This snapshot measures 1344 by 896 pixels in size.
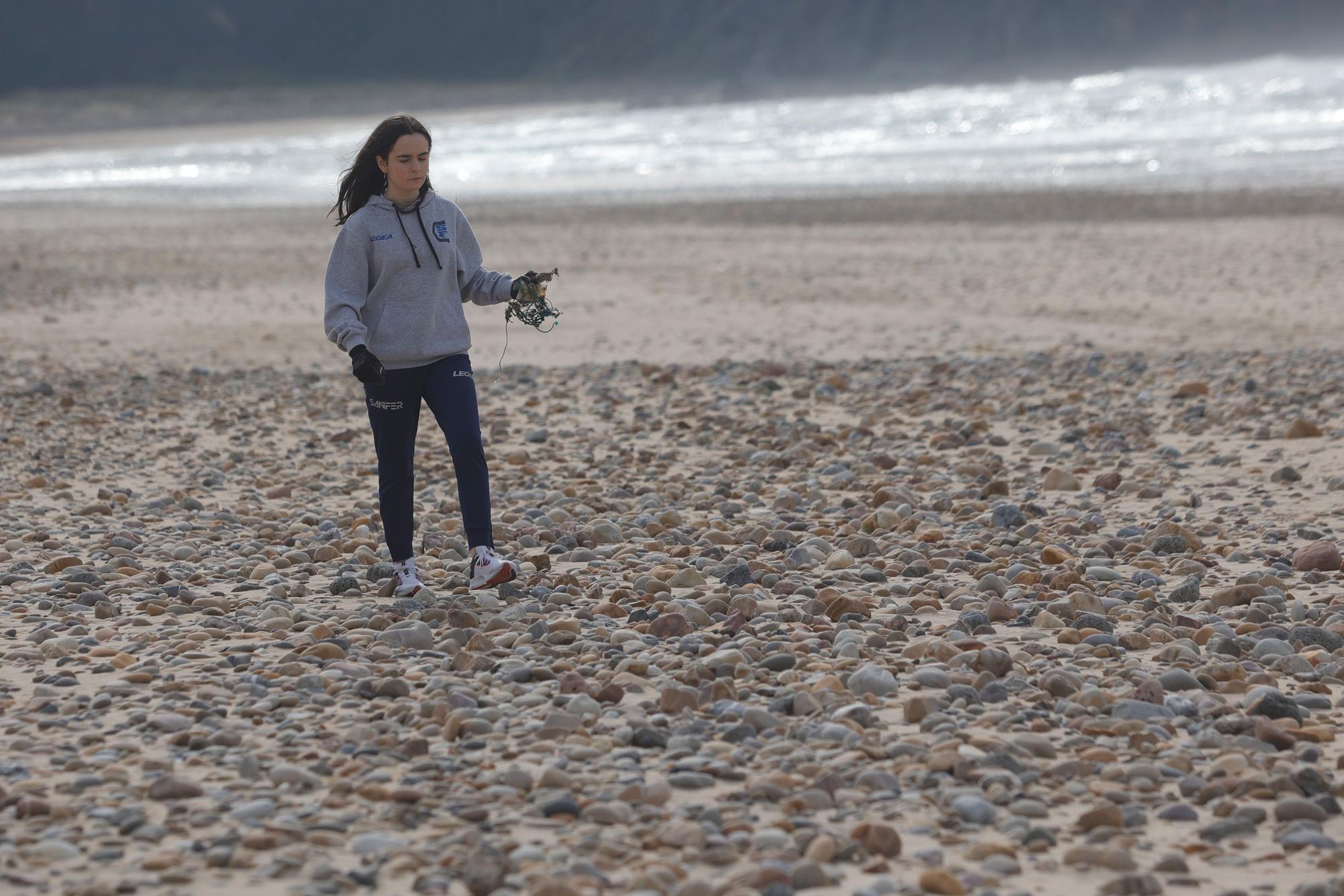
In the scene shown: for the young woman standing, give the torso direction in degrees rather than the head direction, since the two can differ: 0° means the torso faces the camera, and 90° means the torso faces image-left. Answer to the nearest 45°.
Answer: approximately 315°

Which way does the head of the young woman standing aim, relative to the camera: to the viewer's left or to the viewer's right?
to the viewer's right
